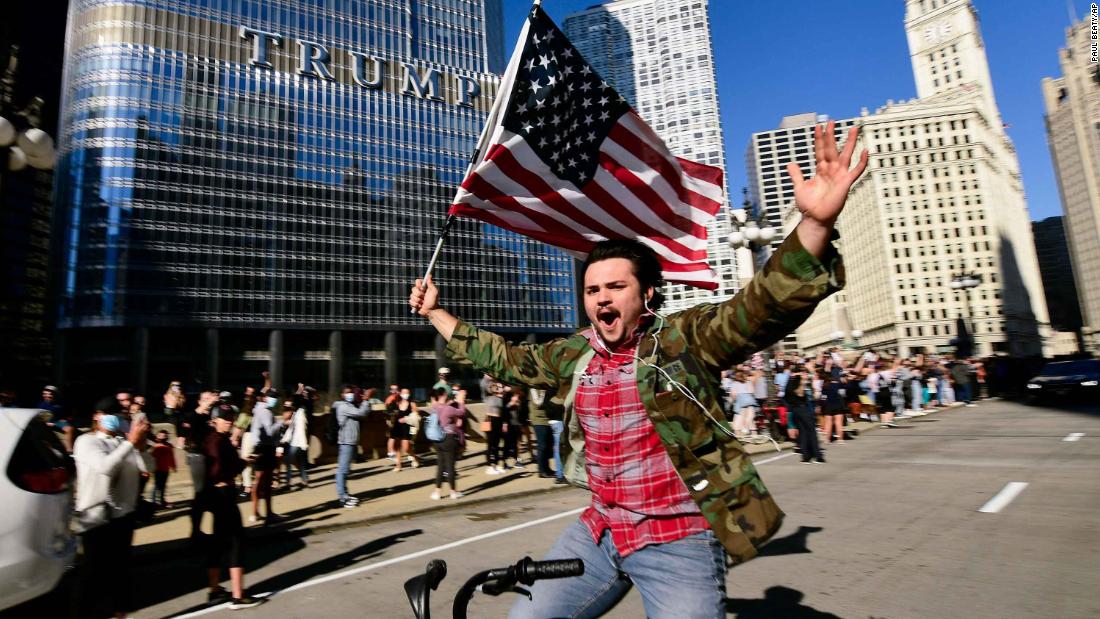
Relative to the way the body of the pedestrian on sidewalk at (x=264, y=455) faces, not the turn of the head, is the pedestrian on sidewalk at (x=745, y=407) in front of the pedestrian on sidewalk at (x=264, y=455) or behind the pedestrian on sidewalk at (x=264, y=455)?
in front

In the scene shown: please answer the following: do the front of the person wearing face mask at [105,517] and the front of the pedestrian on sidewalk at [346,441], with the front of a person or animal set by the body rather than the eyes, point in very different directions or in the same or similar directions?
same or similar directions

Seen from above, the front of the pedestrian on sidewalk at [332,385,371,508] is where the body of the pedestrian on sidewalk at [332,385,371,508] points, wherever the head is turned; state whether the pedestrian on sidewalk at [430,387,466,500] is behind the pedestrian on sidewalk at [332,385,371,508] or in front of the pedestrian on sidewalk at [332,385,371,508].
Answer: in front

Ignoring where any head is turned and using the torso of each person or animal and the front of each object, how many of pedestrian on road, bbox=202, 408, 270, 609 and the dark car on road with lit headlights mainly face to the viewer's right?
1

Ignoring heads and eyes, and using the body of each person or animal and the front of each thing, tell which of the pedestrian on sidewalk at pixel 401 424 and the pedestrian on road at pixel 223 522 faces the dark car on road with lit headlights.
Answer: the pedestrian on road at pixel 223 522

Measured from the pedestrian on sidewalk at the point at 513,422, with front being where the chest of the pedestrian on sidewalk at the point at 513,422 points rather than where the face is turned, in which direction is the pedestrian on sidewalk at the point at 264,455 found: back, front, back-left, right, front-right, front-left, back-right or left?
right

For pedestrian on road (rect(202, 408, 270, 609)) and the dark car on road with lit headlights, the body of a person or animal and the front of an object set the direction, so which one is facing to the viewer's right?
the pedestrian on road

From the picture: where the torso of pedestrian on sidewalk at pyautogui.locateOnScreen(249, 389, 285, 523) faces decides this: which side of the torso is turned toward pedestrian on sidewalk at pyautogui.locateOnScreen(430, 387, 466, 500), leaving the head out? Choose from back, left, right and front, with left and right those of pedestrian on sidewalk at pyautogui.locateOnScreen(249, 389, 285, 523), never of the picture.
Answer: front

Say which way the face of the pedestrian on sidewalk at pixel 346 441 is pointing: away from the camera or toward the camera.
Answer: toward the camera

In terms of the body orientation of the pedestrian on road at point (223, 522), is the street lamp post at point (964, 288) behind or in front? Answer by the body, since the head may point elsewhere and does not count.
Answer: in front

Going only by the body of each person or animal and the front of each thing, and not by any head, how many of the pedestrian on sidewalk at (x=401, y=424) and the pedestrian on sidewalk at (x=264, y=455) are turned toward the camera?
1

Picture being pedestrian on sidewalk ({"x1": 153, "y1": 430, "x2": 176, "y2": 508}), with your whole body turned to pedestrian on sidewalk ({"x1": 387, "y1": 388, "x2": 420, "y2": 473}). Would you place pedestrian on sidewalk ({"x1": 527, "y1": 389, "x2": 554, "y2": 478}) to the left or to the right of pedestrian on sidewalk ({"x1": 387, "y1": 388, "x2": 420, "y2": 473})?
right

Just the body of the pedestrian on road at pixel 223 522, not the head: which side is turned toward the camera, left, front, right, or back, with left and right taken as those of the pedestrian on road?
right

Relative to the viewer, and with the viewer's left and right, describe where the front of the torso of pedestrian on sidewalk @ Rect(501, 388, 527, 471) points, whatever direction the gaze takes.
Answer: facing the viewer and to the right of the viewer

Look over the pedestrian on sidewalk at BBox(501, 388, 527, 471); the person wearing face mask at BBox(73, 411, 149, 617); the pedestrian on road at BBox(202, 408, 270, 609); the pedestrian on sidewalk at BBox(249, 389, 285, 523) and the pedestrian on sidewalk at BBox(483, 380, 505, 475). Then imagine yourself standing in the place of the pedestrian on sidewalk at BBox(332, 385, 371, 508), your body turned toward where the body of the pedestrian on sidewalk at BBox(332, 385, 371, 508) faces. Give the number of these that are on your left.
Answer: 2
